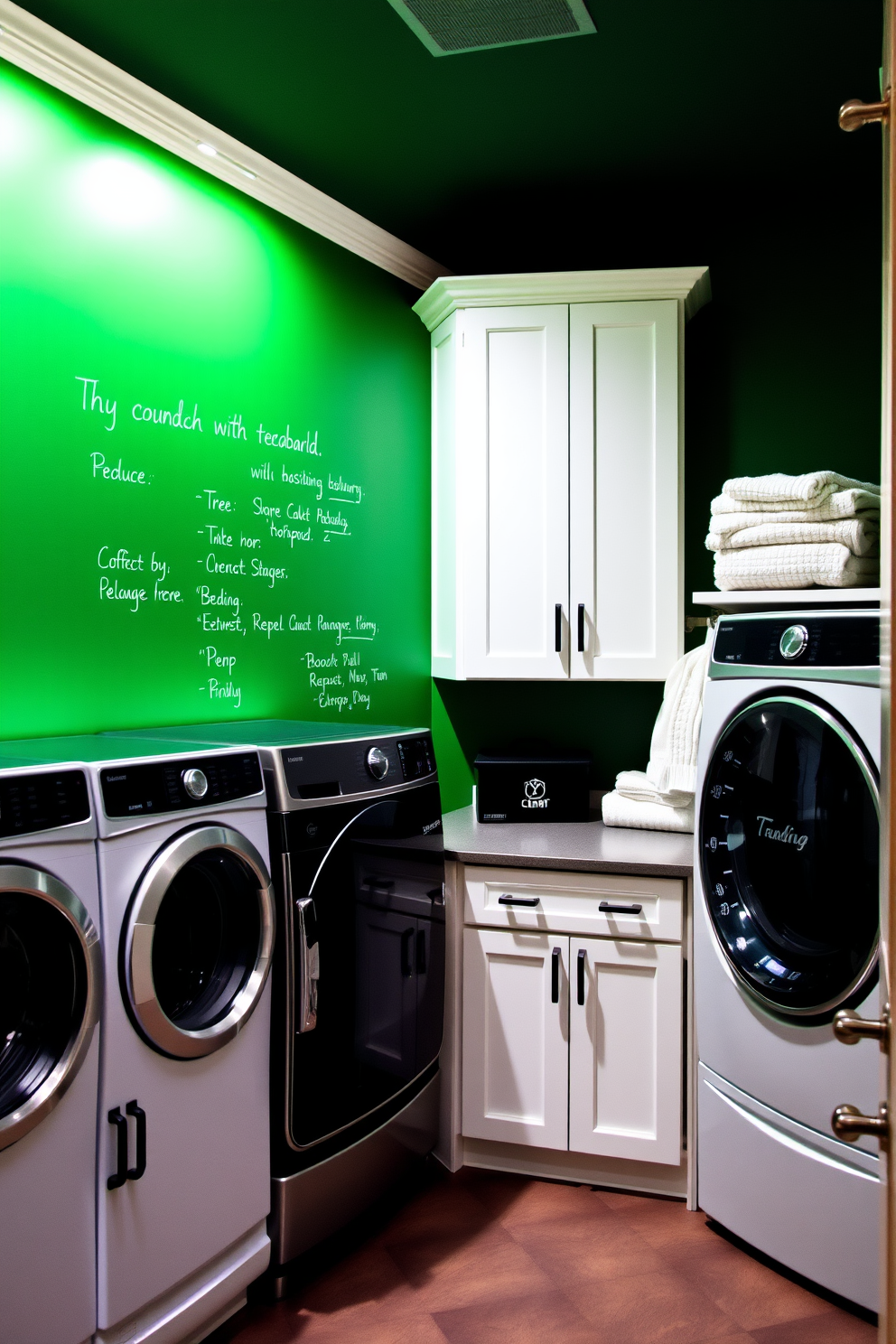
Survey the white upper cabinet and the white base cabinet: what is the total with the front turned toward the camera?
2

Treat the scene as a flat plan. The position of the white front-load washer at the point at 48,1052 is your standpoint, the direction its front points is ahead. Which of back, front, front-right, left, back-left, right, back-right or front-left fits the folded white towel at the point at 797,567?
front-left

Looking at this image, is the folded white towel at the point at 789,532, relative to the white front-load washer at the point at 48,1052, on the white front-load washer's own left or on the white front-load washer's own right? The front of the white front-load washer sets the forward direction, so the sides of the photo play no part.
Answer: on the white front-load washer's own left

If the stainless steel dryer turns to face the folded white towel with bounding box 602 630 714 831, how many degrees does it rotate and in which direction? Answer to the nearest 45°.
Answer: approximately 90° to its left

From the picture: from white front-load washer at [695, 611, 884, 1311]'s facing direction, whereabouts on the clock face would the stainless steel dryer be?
The stainless steel dryer is roughly at 1 o'clock from the white front-load washer.

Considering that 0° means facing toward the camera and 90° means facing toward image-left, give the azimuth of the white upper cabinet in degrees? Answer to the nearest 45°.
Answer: approximately 0°

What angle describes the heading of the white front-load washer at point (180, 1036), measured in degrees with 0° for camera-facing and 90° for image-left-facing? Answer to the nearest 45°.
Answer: approximately 315°

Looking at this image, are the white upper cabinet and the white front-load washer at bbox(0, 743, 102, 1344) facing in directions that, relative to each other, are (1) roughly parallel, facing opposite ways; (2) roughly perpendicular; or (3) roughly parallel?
roughly perpendicular
